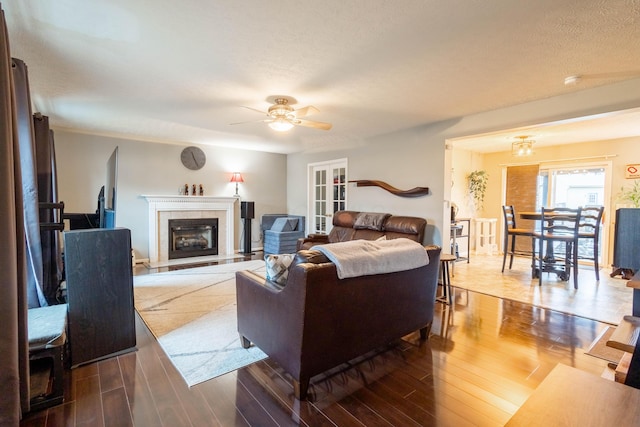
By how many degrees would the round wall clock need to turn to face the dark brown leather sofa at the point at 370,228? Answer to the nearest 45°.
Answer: approximately 45° to its left

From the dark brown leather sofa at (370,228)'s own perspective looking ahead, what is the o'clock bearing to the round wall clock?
The round wall clock is roughly at 2 o'clock from the dark brown leather sofa.

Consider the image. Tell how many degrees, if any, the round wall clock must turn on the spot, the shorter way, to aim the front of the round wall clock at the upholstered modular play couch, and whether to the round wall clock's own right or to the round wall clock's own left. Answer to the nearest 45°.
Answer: approximately 90° to the round wall clock's own left

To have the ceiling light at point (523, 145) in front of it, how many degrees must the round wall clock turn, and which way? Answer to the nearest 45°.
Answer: approximately 45° to its left

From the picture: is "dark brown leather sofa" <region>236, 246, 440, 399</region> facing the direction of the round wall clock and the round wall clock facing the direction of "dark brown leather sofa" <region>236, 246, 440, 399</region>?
yes

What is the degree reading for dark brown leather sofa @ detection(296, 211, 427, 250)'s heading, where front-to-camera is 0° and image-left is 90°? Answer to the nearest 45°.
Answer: approximately 45°

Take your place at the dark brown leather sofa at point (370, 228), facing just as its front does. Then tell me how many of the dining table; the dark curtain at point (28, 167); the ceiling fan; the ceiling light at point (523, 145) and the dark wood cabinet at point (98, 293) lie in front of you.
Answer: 3

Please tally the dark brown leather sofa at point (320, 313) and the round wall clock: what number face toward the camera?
1

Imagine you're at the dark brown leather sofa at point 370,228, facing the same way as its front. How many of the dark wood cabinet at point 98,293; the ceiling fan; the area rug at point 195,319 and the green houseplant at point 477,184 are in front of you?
3

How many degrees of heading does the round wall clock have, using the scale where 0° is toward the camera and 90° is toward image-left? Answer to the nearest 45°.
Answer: approximately 0°

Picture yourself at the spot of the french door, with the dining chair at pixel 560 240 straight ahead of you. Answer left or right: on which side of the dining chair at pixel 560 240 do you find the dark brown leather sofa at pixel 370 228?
right
